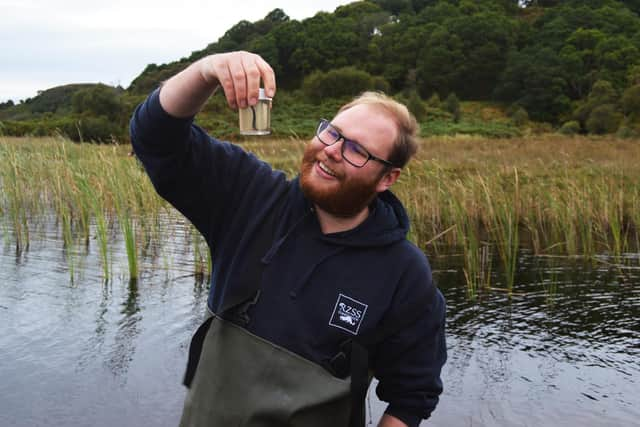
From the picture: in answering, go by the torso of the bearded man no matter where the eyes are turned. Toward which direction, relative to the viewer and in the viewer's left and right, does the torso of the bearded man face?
facing the viewer and to the left of the viewer

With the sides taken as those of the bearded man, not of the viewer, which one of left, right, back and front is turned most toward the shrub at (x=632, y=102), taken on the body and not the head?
back

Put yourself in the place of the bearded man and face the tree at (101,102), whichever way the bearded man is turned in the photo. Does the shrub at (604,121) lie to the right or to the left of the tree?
right

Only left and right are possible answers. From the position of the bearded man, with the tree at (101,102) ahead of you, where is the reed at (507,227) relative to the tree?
right

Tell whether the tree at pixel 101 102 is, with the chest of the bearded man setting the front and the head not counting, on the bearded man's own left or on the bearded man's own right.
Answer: on the bearded man's own right

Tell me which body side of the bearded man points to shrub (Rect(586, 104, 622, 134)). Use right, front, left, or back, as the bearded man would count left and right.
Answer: back

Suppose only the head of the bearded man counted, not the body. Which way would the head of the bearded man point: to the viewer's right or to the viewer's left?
to the viewer's left

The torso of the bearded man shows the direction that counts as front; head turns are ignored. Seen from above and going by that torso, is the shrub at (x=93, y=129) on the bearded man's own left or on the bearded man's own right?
on the bearded man's own right

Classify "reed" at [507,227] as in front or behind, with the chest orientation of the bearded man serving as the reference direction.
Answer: behind
